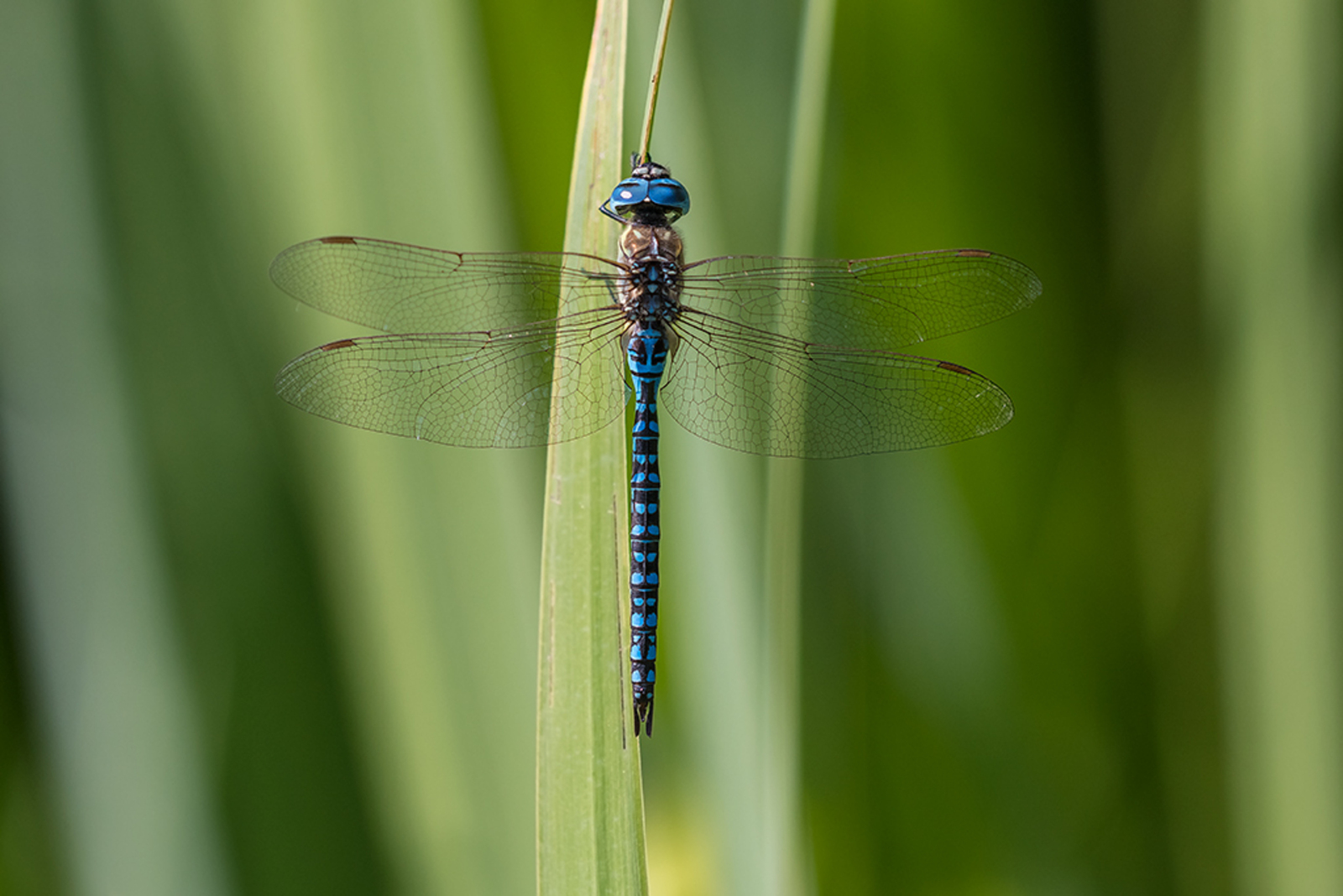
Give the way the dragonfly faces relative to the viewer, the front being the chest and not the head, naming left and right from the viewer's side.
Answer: facing away from the viewer
